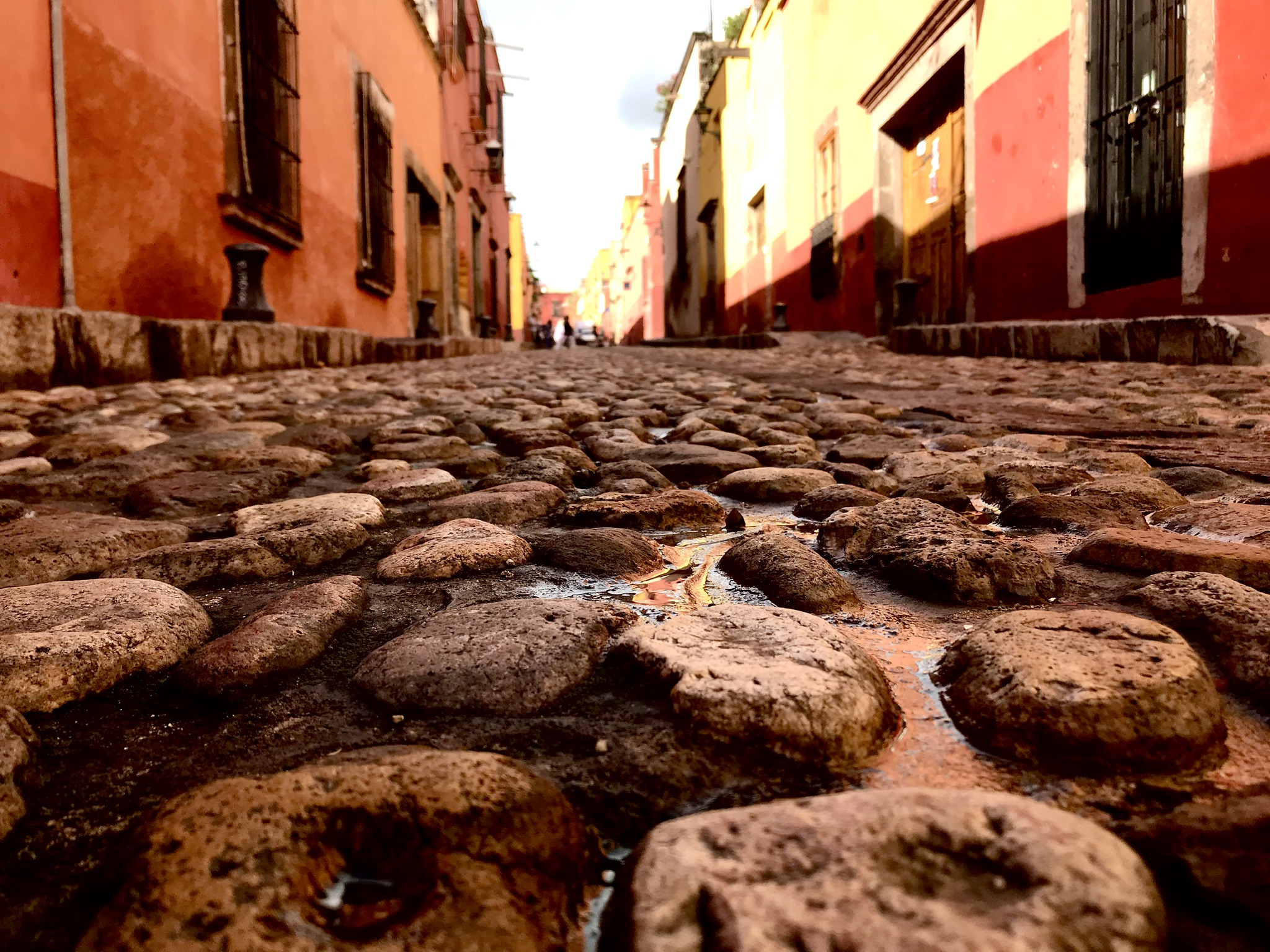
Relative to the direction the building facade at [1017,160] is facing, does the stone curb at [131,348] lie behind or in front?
in front

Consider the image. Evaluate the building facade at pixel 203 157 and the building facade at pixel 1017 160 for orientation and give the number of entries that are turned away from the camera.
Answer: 0

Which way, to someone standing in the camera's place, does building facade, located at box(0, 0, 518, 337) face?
facing the viewer and to the right of the viewer

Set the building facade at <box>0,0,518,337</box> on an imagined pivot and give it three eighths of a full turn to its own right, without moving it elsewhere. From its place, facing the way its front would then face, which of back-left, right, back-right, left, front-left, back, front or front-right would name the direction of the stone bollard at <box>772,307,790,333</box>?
back-right

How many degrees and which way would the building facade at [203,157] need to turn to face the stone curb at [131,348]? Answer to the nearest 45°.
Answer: approximately 45° to its right

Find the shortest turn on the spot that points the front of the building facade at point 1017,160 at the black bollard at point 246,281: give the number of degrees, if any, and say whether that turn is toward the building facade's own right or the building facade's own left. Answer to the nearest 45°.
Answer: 0° — it already faces it

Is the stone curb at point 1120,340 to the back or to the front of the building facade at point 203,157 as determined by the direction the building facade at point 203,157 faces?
to the front
